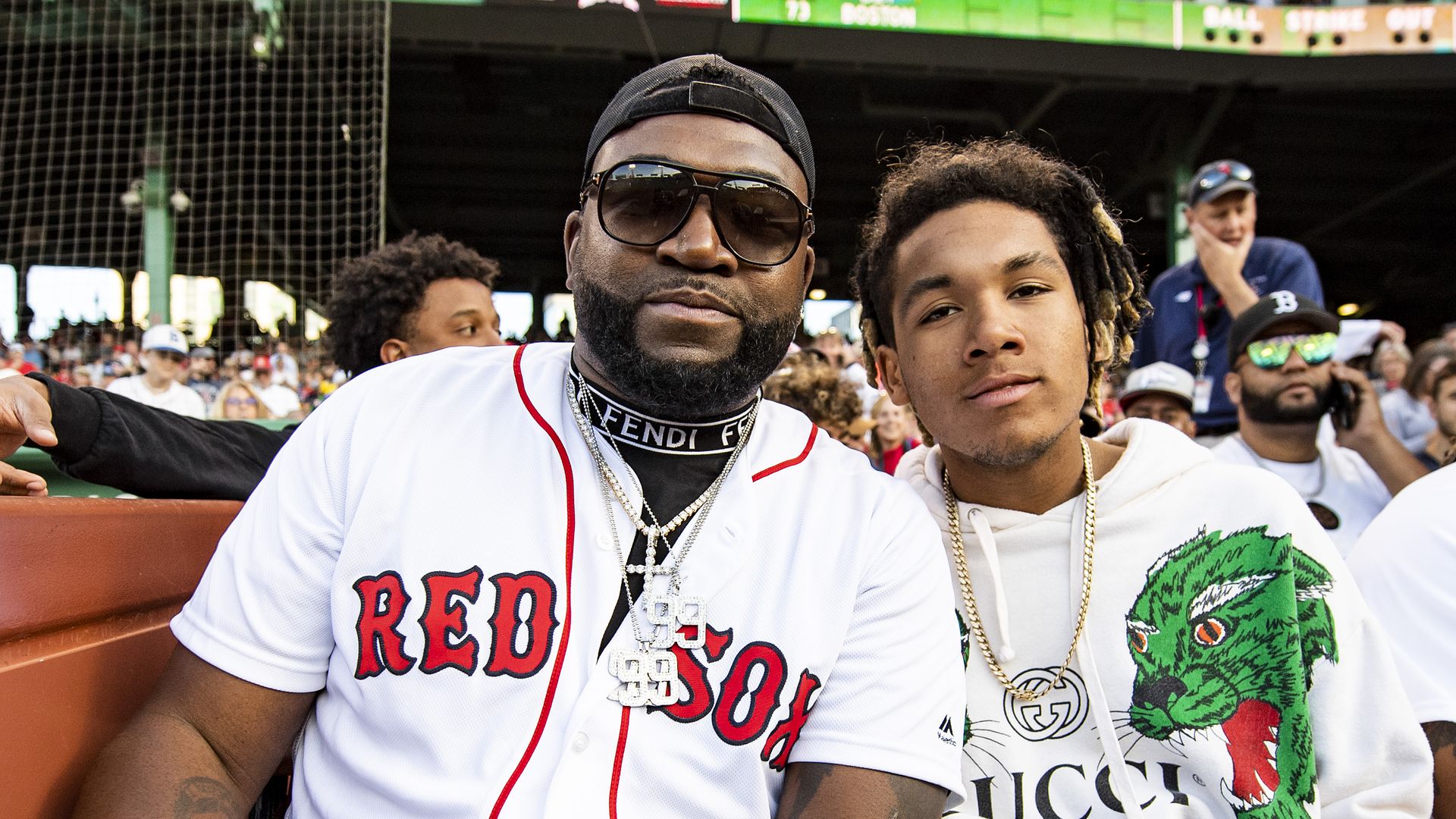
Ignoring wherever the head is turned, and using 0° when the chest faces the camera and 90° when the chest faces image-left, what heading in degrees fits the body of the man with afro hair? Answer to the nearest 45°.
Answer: approximately 315°

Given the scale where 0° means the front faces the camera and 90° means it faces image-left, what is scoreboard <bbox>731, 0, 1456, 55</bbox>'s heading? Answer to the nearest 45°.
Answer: approximately 0°

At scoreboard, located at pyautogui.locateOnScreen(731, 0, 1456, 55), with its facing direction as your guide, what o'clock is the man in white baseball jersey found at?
The man in white baseball jersey is roughly at 12 o'clock from the scoreboard.

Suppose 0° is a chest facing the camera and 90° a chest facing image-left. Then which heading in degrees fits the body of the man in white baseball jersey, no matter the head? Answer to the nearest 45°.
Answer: approximately 0°

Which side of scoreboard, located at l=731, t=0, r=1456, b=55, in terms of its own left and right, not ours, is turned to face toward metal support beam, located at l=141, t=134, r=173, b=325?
right

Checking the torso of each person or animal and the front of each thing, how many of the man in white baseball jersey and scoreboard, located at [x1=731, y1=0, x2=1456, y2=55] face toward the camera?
2

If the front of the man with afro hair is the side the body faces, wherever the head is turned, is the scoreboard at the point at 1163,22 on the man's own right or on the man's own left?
on the man's own left

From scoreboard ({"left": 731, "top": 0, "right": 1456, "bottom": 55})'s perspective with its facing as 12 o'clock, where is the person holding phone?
The person holding phone is roughly at 12 o'clock from the scoreboard.
